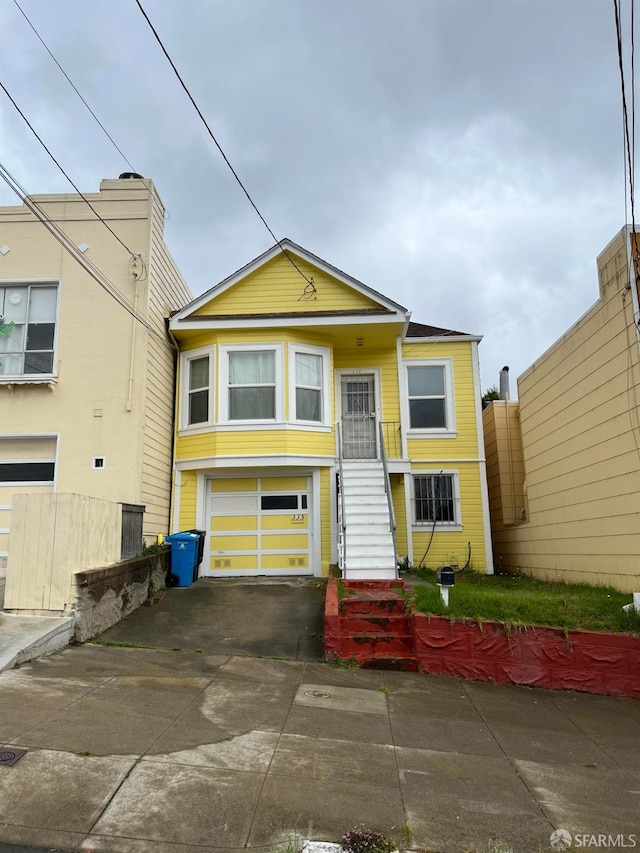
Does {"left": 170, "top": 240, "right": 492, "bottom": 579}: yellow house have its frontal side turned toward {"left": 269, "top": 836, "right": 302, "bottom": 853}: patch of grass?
yes

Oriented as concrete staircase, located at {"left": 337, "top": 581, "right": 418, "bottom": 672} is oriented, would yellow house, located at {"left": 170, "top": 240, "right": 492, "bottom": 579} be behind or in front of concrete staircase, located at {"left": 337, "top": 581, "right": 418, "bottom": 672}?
behind

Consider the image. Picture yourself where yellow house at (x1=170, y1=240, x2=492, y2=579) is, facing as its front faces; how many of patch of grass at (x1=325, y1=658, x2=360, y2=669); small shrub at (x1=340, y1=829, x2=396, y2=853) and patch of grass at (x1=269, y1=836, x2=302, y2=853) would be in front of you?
3

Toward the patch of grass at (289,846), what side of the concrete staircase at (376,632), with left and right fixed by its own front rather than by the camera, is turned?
front

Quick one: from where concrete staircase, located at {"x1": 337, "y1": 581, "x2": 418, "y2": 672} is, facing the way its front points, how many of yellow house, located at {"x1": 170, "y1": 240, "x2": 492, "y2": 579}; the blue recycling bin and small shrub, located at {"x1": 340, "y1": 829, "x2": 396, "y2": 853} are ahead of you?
1

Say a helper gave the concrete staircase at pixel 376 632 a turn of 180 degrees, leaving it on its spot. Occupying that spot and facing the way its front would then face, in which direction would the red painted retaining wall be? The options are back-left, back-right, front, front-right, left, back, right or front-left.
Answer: right

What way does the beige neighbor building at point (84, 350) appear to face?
toward the camera

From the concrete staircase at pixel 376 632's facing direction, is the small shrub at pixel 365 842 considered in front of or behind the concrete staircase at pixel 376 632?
in front

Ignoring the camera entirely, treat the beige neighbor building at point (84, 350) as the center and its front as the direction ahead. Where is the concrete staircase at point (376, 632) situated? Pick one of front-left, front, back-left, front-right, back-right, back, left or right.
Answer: front-left

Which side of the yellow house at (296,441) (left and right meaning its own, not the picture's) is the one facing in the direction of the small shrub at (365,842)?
front

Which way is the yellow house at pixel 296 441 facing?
toward the camera

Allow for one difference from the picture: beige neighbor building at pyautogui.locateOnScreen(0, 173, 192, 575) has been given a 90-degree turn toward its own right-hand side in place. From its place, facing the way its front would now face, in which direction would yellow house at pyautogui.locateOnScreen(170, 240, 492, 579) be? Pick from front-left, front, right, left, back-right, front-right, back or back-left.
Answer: back

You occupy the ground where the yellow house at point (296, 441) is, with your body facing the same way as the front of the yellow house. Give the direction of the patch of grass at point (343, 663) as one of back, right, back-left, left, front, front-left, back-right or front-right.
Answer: front

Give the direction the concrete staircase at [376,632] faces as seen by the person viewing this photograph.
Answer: facing the viewer

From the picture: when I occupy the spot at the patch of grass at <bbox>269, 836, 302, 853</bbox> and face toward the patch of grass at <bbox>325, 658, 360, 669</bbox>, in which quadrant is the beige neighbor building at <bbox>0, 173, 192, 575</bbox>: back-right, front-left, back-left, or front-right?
front-left
